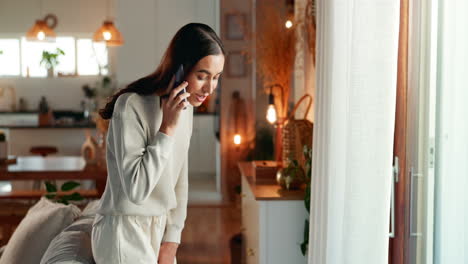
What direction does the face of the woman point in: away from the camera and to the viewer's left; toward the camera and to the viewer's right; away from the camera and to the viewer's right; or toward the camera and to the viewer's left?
toward the camera and to the viewer's right

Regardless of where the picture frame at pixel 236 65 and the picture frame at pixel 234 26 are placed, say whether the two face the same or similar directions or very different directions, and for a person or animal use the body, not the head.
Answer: same or similar directions

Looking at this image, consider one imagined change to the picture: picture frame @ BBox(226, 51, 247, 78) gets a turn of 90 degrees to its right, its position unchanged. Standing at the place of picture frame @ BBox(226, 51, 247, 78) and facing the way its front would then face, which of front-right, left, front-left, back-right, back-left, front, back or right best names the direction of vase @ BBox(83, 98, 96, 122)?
front-right

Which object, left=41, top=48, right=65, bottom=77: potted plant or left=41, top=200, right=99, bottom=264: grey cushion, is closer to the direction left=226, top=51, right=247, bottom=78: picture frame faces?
the grey cushion

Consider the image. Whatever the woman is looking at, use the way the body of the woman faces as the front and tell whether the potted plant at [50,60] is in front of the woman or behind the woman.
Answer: behind

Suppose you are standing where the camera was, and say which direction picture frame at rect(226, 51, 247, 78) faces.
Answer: facing the viewer

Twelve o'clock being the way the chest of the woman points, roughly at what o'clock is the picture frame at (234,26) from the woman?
The picture frame is roughly at 8 o'clock from the woman.

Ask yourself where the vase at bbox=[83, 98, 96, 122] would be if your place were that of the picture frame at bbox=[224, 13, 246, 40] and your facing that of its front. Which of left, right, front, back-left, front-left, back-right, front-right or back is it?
back-right

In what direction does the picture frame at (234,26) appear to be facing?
toward the camera

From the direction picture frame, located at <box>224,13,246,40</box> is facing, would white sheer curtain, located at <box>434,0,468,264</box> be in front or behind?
in front

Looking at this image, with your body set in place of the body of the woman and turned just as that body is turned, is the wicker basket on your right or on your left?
on your left

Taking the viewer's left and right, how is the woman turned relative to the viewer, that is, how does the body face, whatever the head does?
facing the viewer and to the right of the viewer
